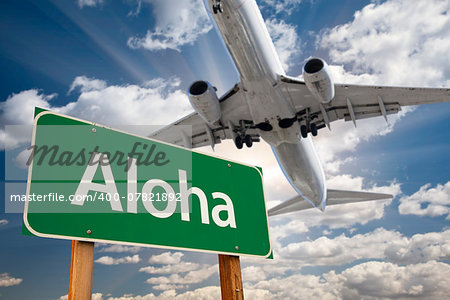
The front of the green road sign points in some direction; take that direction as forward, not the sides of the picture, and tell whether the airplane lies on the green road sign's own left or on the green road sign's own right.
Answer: on the green road sign's own left

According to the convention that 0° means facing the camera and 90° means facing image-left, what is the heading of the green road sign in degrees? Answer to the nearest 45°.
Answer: approximately 315°
